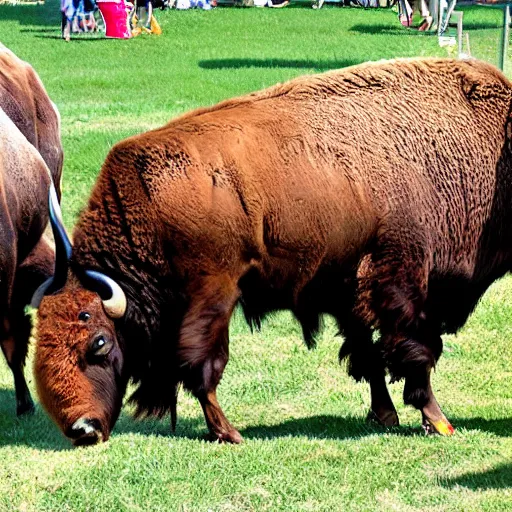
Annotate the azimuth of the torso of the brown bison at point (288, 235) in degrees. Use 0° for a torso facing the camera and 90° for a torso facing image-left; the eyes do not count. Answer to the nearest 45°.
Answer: approximately 90°

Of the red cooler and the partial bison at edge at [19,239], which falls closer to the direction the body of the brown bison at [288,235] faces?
the partial bison at edge

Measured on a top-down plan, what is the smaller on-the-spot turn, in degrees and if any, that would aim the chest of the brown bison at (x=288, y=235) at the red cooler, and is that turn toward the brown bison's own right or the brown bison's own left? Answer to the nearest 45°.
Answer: approximately 90° to the brown bison's own right

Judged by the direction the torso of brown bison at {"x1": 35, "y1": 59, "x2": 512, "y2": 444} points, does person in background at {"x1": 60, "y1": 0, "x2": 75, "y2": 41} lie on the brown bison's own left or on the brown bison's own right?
on the brown bison's own right

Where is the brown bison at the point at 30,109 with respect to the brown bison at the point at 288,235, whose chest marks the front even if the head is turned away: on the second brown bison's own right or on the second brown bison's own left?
on the second brown bison's own right

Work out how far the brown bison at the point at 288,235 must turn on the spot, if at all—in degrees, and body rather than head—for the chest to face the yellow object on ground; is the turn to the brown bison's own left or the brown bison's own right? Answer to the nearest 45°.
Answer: approximately 90° to the brown bison's own right

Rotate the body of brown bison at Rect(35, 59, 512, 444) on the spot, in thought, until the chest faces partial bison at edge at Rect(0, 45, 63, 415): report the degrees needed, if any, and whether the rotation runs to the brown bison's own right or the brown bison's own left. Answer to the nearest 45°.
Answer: approximately 45° to the brown bison's own right

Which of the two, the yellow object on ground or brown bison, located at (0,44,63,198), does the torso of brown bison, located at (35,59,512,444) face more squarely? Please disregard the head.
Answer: the brown bison
